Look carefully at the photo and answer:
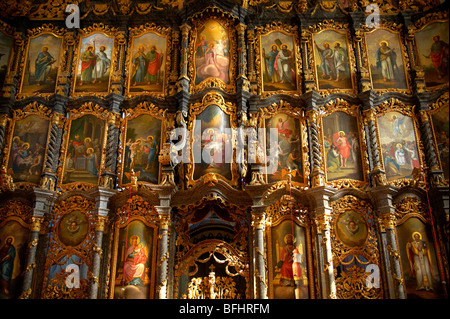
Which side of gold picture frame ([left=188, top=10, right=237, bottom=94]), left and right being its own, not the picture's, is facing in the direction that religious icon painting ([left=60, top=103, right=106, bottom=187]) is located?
right

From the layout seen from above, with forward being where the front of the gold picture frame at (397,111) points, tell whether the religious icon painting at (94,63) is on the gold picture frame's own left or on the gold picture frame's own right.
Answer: on the gold picture frame's own right

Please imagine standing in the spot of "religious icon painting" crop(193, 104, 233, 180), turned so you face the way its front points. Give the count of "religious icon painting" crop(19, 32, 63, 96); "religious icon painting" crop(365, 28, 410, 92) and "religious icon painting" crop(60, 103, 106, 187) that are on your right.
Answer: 2

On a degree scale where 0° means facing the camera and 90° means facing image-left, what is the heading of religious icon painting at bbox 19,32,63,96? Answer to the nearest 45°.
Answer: approximately 0°

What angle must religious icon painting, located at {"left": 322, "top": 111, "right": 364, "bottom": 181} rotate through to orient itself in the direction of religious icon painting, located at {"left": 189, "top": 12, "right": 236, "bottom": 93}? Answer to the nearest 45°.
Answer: approximately 90° to its right

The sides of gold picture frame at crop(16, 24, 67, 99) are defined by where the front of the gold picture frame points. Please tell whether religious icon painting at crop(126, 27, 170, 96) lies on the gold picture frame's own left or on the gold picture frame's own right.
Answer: on the gold picture frame's own left

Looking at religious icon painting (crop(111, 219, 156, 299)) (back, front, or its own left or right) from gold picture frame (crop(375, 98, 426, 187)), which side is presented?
left

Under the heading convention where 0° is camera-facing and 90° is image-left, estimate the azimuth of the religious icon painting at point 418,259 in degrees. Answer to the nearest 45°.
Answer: approximately 0°
